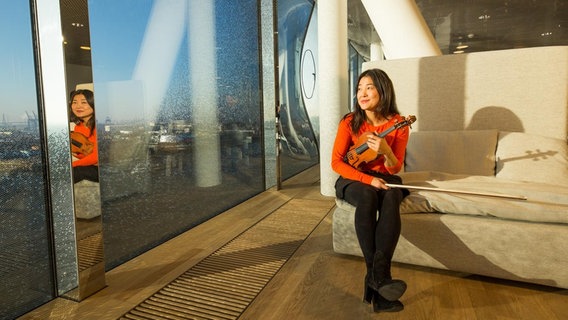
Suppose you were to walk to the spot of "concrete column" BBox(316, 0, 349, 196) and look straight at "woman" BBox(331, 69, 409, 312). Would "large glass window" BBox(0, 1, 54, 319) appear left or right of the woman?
right

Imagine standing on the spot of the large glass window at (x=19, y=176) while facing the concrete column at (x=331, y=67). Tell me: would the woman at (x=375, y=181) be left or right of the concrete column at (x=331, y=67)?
right

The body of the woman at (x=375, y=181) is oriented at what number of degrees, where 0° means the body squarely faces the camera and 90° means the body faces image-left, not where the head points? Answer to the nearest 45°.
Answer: approximately 0°

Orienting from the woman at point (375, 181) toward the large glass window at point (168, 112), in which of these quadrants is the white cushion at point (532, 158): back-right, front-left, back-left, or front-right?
back-right

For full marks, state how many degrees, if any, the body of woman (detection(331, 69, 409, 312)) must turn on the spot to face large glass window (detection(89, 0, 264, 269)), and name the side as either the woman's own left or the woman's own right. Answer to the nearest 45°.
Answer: approximately 90° to the woman's own right

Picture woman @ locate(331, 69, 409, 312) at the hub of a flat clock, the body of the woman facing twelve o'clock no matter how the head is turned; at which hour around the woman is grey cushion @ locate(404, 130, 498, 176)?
The grey cushion is roughly at 7 o'clock from the woman.

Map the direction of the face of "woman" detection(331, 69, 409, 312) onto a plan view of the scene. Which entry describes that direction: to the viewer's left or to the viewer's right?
to the viewer's left

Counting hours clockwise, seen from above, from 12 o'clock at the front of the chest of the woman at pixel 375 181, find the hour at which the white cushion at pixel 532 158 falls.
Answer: The white cushion is roughly at 8 o'clock from the woman.

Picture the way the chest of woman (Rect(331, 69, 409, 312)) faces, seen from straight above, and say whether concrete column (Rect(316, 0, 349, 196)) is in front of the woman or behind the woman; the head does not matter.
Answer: behind
